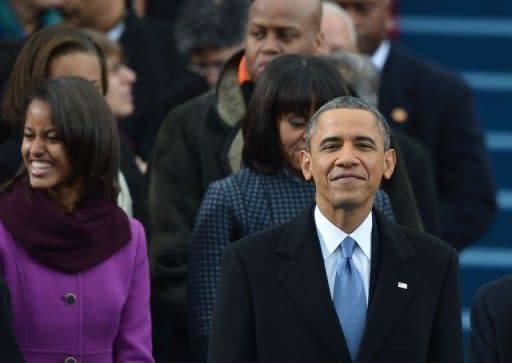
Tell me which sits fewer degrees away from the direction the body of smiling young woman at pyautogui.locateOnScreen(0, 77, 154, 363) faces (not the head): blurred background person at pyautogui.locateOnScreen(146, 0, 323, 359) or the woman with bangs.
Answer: the woman with bangs

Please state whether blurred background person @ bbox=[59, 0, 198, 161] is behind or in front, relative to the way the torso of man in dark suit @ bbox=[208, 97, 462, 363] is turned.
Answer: behind

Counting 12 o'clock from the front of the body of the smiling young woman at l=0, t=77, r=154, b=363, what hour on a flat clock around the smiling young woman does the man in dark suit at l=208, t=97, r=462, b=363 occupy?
The man in dark suit is roughly at 10 o'clock from the smiling young woman.

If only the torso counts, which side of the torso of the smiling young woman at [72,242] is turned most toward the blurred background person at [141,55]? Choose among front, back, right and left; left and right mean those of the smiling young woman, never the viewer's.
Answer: back

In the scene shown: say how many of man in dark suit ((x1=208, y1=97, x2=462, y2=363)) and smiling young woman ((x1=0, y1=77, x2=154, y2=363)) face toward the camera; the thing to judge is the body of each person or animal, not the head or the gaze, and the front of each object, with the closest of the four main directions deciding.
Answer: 2
